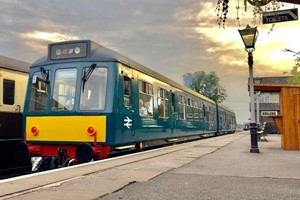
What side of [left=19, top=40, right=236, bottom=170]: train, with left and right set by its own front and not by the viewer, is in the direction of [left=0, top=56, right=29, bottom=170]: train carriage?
right

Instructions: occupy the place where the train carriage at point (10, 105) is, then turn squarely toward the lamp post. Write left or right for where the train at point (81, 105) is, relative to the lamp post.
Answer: right

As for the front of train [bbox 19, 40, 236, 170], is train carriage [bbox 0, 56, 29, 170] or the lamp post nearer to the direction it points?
the train carriage

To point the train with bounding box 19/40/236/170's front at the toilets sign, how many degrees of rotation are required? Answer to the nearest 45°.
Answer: approximately 90° to its left

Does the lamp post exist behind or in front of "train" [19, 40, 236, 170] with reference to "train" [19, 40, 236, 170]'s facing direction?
in front
